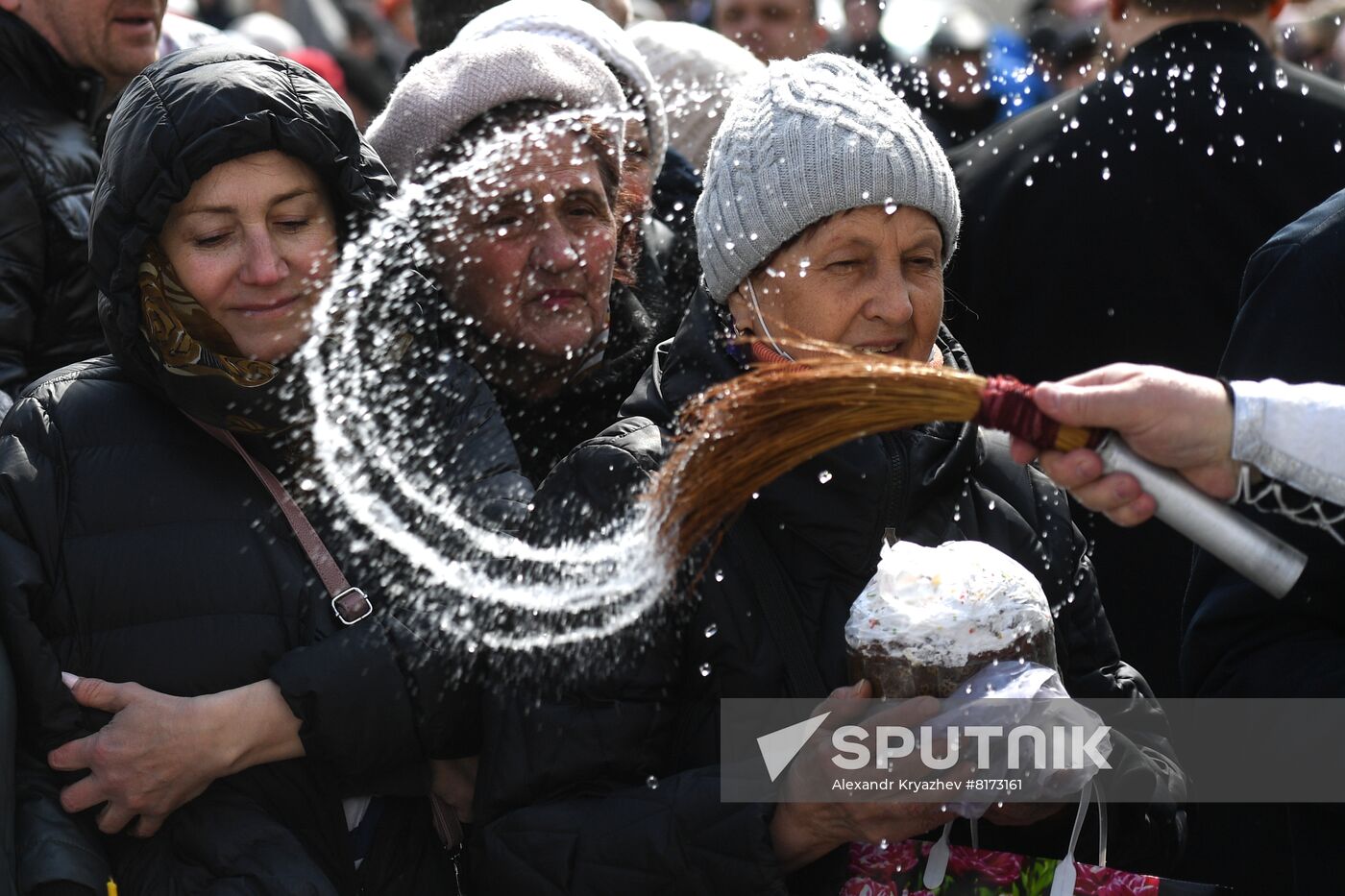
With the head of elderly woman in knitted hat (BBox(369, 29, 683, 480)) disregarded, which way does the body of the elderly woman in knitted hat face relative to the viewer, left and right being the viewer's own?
facing the viewer and to the right of the viewer

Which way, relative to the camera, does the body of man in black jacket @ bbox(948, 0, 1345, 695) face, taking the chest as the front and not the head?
away from the camera

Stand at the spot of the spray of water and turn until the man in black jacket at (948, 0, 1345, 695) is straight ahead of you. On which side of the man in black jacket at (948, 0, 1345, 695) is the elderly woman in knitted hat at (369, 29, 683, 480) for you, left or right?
left

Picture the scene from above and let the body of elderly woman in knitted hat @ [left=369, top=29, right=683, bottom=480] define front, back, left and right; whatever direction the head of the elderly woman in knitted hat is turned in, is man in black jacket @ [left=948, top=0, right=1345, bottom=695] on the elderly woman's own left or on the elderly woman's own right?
on the elderly woman's own left

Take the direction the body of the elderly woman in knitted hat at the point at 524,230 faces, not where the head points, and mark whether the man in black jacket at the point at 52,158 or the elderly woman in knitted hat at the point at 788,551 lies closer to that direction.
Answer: the elderly woman in knitted hat

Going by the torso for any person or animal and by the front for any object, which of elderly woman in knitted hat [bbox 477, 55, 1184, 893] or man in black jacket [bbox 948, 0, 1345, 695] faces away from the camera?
the man in black jacket

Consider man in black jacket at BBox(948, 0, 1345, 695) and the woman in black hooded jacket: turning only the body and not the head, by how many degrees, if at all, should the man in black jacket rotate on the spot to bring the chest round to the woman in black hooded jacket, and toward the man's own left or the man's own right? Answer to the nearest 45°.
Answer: approximately 135° to the man's own left

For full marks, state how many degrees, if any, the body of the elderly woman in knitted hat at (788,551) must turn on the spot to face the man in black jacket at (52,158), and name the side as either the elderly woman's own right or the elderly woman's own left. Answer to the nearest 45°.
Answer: approximately 180°

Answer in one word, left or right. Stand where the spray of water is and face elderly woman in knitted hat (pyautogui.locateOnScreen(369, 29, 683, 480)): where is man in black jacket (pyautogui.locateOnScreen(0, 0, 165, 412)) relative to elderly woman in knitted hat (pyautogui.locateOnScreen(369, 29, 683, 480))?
left
